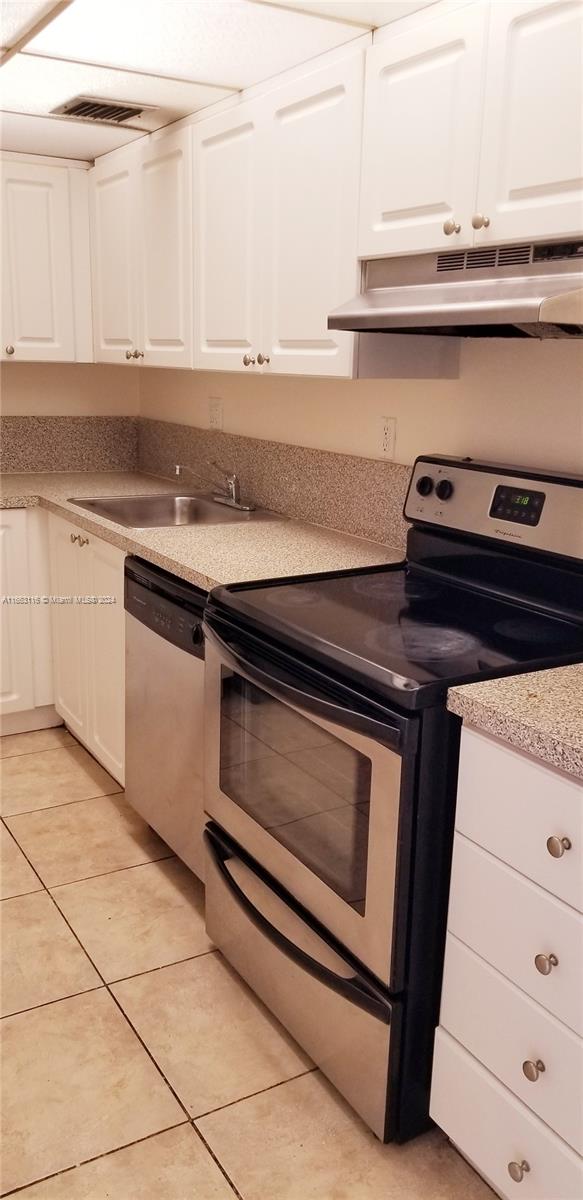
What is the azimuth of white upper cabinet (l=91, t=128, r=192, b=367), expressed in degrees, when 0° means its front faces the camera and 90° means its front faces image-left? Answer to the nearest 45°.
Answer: approximately 45°

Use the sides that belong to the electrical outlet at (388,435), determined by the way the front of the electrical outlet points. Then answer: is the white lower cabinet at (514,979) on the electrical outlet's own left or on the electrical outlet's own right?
on the electrical outlet's own left

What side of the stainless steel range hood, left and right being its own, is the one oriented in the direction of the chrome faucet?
right

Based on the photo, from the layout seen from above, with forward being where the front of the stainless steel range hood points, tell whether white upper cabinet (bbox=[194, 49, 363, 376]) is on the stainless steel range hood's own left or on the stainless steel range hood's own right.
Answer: on the stainless steel range hood's own right

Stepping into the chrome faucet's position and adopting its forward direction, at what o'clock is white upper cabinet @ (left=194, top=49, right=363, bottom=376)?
The white upper cabinet is roughly at 10 o'clock from the chrome faucet.

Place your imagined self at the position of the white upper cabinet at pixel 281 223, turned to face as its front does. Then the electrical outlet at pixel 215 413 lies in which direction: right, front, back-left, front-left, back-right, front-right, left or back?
back-right
